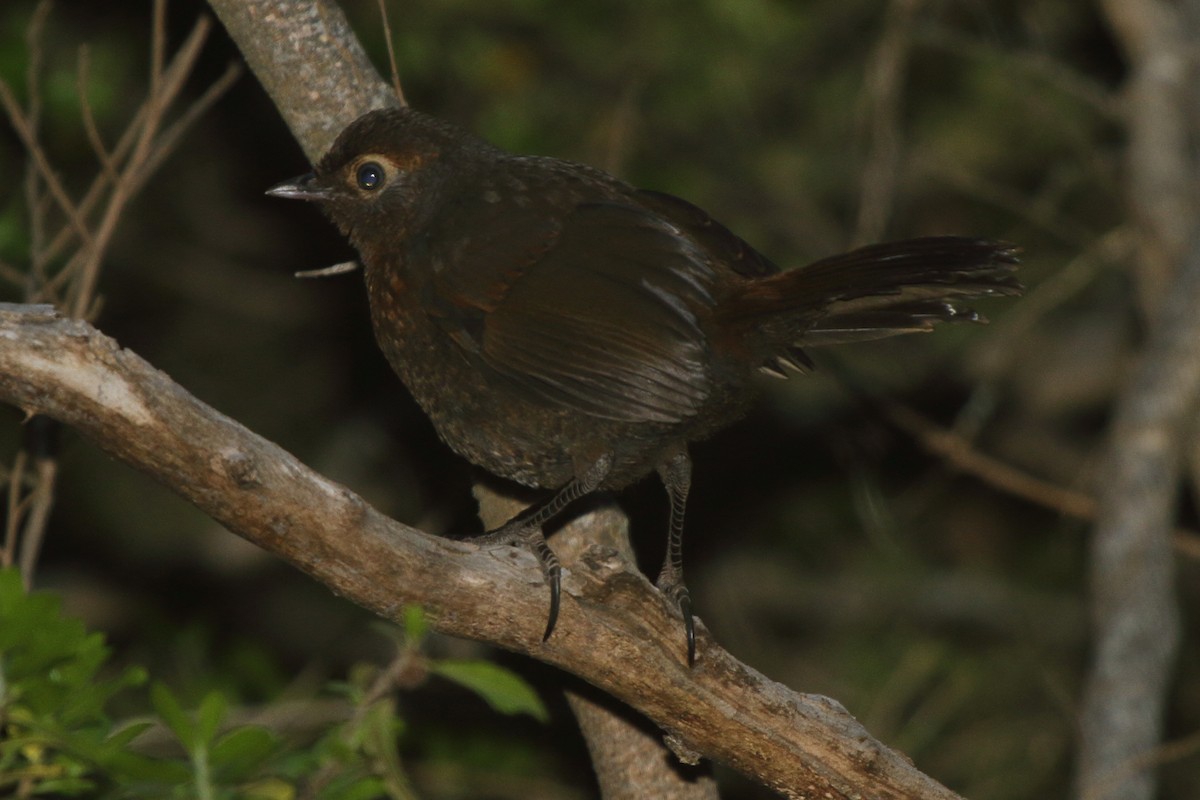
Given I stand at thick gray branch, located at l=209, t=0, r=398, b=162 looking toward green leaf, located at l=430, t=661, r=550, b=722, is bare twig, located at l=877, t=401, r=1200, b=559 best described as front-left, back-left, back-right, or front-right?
back-left

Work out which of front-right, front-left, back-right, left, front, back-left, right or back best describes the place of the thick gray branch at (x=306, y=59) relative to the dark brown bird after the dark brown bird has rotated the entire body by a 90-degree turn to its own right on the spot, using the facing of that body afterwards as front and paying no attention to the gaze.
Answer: left

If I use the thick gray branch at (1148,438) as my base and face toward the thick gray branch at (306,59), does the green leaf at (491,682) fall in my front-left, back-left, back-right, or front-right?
front-left

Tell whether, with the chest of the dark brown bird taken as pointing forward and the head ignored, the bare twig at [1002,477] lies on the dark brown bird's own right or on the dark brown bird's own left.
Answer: on the dark brown bird's own right

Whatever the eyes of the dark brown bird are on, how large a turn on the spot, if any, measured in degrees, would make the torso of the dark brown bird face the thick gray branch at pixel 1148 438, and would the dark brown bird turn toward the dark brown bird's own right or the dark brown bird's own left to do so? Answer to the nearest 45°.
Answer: approximately 135° to the dark brown bird's own right

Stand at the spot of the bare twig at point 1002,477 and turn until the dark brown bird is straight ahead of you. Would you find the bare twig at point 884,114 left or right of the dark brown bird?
right

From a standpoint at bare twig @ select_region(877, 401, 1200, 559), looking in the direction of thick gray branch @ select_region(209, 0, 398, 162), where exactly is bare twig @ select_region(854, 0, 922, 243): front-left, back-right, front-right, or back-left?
front-right

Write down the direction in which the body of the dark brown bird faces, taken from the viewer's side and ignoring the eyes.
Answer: to the viewer's left
